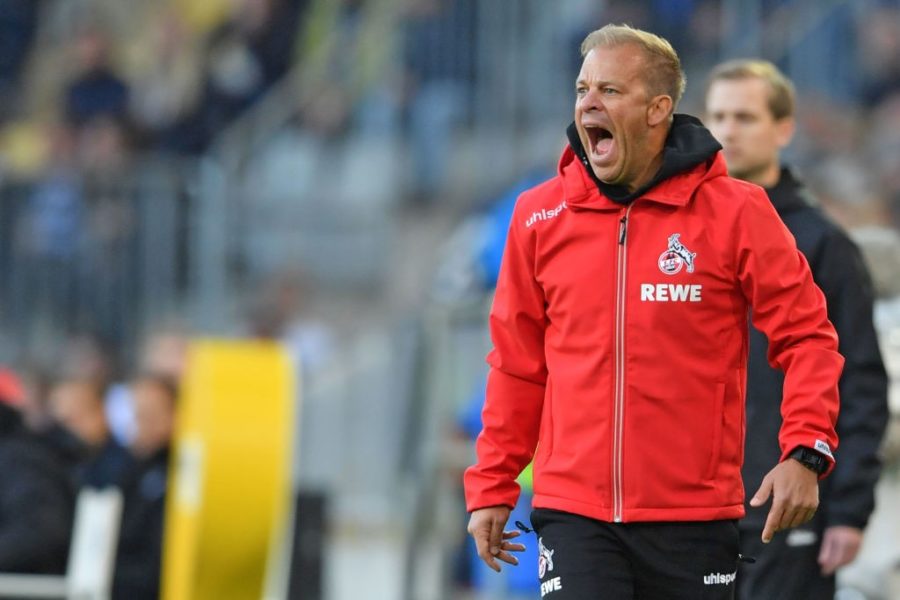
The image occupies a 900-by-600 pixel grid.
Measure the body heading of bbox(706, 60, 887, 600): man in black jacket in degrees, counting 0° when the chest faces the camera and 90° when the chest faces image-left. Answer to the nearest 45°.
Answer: approximately 45°

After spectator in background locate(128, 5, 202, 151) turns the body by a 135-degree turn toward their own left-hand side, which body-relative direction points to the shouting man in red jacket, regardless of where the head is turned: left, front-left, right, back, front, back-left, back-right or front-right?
back-right

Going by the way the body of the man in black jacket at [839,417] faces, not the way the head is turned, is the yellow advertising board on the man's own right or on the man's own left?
on the man's own right

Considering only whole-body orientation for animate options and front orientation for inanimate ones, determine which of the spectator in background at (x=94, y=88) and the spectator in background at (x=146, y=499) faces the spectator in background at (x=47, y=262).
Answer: the spectator in background at (x=94, y=88)

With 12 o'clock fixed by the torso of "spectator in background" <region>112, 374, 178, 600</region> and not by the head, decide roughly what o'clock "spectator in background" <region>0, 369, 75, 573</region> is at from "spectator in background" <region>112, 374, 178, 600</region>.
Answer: "spectator in background" <region>0, 369, 75, 573</region> is roughly at 1 o'clock from "spectator in background" <region>112, 374, 178, 600</region>.

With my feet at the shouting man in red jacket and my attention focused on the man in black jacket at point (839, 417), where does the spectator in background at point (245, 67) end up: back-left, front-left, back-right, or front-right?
front-left

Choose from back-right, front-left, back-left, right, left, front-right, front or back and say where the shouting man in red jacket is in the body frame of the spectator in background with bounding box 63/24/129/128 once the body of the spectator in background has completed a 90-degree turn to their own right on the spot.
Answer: left

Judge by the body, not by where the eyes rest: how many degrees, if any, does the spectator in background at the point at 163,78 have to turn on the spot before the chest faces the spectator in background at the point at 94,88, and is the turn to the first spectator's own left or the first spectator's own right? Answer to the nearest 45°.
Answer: approximately 90° to the first spectator's own right

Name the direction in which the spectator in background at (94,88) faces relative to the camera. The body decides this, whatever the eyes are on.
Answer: toward the camera

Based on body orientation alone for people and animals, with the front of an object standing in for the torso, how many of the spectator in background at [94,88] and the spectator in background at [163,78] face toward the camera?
2

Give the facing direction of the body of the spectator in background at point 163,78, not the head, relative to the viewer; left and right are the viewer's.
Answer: facing the viewer
